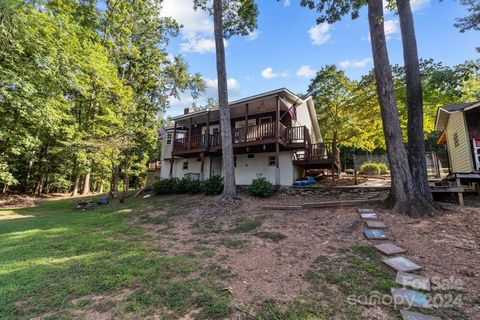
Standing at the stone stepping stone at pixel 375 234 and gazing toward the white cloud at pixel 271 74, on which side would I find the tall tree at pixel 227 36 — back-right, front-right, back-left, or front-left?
front-left

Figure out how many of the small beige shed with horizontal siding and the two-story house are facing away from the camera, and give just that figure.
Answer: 0

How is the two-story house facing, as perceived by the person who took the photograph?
facing the viewer and to the left of the viewer

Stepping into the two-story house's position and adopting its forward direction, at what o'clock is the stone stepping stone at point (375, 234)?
The stone stepping stone is roughly at 10 o'clock from the two-story house.

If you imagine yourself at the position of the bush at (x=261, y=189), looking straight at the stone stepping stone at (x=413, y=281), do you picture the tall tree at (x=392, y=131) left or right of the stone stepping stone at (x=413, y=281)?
left

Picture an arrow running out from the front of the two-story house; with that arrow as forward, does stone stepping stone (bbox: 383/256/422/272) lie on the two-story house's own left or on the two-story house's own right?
on the two-story house's own left

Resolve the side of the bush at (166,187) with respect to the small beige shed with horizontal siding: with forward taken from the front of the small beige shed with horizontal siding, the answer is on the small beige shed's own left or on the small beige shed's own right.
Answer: on the small beige shed's own right

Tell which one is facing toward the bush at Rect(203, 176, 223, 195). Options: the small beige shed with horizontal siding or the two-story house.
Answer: the two-story house

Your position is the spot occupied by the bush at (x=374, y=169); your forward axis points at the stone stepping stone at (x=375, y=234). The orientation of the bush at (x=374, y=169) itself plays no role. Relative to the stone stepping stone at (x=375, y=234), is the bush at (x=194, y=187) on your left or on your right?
right

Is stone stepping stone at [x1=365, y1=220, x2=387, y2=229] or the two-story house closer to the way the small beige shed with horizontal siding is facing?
the stone stepping stone

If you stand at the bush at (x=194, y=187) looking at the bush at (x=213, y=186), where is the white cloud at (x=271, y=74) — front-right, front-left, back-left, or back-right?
front-left
